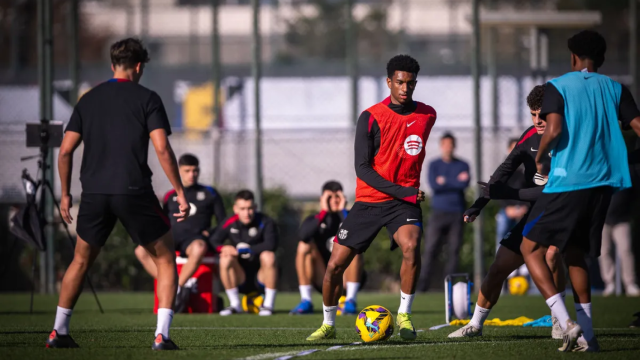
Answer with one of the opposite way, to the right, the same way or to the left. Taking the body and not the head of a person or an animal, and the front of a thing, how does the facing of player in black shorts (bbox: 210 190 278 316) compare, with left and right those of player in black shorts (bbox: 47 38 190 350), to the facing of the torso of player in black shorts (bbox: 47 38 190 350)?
the opposite way

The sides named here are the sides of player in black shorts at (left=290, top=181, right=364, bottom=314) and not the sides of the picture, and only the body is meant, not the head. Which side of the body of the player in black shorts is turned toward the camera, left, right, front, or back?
front

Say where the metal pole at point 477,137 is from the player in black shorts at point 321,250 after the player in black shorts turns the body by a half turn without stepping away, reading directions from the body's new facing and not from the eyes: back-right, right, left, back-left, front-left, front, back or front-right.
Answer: front-right

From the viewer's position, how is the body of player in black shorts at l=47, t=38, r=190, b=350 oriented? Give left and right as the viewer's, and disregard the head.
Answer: facing away from the viewer

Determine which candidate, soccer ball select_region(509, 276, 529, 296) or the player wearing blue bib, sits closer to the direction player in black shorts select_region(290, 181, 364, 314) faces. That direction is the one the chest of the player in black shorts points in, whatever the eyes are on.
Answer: the player wearing blue bib

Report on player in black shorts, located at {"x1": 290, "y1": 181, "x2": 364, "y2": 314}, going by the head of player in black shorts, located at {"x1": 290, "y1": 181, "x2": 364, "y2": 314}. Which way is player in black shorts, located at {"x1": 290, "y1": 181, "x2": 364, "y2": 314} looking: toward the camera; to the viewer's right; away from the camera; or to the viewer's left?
toward the camera

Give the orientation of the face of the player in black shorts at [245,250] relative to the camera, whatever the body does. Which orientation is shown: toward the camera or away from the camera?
toward the camera

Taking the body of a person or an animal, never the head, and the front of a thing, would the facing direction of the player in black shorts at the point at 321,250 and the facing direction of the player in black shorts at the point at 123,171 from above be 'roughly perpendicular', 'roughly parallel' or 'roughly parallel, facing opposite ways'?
roughly parallel, facing opposite ways

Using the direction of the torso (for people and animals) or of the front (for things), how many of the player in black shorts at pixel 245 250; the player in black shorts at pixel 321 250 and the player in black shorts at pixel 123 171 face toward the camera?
2

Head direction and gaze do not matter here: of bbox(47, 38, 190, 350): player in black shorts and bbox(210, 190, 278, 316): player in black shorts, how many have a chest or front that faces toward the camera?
1

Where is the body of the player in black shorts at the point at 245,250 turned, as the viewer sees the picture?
toward the camera

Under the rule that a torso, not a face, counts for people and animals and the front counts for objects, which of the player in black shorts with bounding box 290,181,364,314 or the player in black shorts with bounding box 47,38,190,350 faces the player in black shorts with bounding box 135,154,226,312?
the player in black shorts with bounding box 47,38,190,350

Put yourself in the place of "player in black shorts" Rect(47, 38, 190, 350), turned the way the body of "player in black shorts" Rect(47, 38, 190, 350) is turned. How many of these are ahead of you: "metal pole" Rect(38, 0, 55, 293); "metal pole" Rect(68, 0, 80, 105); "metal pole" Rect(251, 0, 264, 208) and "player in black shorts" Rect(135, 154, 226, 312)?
4

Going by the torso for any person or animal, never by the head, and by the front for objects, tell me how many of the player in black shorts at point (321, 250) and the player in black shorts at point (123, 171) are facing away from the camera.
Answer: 1
